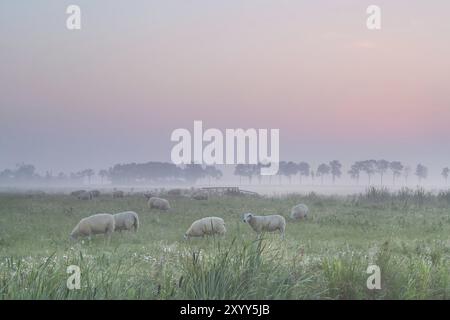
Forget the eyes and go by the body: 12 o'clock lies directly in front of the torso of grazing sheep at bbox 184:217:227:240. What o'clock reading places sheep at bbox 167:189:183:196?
The sheep is roughly at 3 o'clock from the grazing sheep.

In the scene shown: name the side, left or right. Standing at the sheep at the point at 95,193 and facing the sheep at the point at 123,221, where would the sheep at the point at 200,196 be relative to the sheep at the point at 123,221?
left

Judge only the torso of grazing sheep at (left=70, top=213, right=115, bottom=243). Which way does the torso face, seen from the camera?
to the viewer's left

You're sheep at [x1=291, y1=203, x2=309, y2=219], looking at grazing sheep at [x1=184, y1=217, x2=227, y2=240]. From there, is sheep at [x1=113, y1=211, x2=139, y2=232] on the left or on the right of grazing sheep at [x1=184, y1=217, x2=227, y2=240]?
right

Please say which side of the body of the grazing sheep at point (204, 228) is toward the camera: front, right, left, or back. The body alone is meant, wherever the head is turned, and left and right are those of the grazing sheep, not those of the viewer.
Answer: left

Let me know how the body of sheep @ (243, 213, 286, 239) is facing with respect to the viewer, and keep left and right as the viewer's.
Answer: facing to the left of the viewer

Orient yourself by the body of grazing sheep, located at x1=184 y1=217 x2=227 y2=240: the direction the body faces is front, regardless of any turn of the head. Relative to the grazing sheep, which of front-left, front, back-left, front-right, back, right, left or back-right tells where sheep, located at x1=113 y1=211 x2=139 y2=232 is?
front-right

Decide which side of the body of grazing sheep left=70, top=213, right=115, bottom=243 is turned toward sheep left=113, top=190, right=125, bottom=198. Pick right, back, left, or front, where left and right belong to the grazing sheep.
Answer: right
